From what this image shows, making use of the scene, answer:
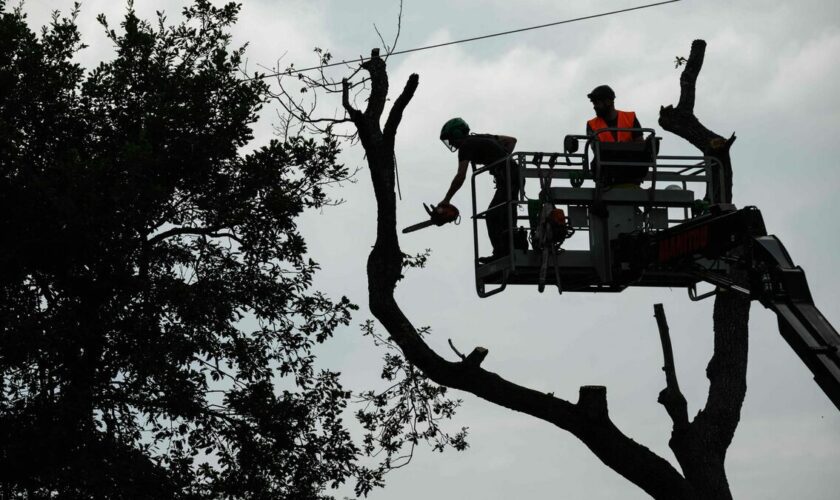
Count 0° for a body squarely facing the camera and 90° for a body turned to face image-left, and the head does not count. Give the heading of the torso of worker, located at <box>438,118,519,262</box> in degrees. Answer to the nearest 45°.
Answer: approximately 90°

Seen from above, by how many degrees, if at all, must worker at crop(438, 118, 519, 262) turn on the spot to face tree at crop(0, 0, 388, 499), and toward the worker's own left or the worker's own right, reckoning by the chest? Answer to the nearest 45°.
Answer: approximately 45° to the worker's own right

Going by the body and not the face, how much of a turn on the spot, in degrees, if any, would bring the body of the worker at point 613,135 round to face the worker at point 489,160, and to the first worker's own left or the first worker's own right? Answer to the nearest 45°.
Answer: approximately 45° to the first worker's own right

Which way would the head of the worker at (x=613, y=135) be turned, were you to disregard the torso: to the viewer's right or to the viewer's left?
to the viewer's left

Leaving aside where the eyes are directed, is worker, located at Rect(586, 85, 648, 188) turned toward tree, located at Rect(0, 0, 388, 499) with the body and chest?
no

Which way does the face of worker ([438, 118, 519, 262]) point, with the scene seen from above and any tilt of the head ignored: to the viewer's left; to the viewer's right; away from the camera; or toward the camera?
to the viewer's left

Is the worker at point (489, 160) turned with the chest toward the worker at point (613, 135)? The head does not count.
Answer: no

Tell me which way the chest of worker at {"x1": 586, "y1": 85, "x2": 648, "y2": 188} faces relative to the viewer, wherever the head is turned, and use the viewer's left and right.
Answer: facing the viewer and to the left of the viewer

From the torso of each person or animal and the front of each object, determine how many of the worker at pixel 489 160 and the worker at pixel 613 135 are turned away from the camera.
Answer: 0
